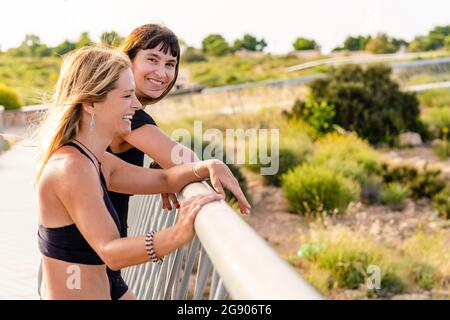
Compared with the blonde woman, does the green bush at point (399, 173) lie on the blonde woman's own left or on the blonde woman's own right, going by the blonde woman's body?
on the blonde woman's own left

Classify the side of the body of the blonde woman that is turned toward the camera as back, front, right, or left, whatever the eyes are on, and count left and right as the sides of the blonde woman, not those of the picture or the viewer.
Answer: right

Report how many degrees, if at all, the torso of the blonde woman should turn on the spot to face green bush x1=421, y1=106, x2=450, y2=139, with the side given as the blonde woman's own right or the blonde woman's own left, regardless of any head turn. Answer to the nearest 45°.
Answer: approximately 45° to the blonde woman's own left

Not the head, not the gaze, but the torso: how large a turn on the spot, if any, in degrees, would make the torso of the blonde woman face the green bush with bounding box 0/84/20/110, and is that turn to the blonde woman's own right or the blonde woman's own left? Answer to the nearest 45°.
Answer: approximately 90° to the blonde woman's own left

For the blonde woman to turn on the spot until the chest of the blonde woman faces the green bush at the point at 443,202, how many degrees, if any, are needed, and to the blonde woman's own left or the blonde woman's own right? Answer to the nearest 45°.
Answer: approximately 45° to the blonde woman's own left

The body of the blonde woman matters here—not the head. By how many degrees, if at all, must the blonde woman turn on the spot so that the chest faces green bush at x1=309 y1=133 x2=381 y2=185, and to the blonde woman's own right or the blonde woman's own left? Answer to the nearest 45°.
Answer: approximately 90° to the blonde woman's own left

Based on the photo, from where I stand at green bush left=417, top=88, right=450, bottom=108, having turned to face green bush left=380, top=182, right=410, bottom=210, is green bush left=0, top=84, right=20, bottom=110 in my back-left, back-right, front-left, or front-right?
front-right

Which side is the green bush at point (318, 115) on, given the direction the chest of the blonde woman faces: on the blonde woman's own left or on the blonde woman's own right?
on the blonde woman's own left

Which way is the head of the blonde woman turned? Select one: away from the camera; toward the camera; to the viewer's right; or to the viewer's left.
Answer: to the viewer's right
